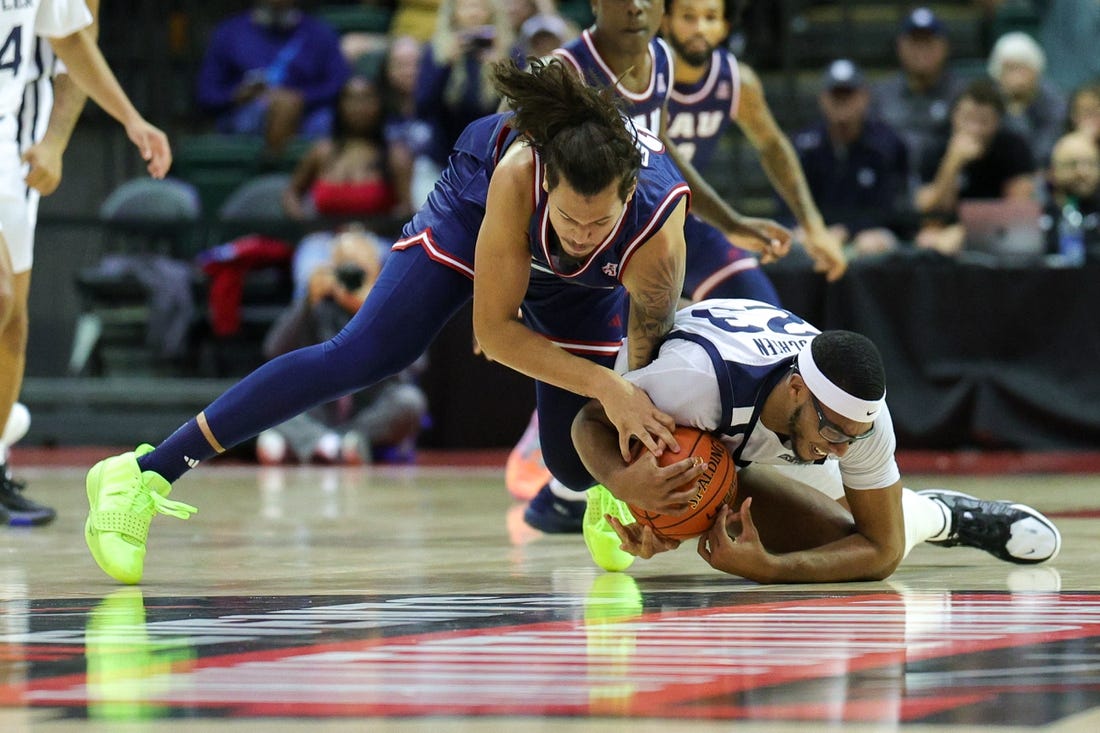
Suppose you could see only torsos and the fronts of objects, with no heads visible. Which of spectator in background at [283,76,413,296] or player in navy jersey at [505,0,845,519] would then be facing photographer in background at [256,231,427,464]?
spectator in background at [283,76,413,296]

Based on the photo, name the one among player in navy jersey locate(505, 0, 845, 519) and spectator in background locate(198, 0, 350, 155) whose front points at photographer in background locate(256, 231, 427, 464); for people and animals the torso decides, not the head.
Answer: spectator in background locate(198, 0, 350, 155)

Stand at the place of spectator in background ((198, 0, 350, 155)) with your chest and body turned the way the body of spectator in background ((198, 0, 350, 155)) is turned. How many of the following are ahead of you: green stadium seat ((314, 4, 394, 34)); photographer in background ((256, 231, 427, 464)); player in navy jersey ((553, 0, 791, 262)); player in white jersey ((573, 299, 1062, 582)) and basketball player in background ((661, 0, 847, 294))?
4

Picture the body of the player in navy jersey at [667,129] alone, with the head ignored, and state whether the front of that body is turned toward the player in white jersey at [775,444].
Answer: yes

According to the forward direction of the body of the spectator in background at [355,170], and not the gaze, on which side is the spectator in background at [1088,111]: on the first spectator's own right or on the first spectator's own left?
on the first spectator's own left

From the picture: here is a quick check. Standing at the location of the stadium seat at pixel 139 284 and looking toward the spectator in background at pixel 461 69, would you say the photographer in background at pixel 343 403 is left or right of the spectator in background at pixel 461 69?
right

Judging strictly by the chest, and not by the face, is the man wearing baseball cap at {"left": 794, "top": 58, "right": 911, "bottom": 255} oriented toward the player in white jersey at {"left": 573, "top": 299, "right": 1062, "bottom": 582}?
yes

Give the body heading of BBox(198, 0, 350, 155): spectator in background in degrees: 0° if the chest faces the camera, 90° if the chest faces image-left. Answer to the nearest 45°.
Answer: approximately 0°
